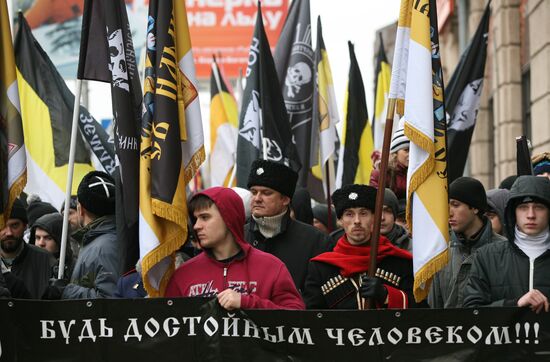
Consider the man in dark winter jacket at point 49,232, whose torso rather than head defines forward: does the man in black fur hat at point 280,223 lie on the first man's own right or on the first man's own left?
on the first man's own left

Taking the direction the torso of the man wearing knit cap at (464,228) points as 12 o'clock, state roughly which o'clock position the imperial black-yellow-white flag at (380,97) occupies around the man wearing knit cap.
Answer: The imperial black-yellow-white flag is roughly at 4 o'clock from the man wearing knit cap.

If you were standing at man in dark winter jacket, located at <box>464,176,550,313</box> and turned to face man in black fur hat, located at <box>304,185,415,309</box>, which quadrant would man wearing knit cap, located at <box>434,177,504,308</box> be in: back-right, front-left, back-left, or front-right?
front-right

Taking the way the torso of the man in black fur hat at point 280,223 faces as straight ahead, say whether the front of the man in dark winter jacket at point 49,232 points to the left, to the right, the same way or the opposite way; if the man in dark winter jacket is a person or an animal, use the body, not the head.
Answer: the same way

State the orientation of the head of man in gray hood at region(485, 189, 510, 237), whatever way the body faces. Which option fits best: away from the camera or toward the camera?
toward the camera

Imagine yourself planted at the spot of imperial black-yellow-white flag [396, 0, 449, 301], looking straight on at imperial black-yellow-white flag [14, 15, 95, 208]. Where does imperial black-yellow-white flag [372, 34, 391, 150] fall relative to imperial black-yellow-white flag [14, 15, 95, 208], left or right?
right

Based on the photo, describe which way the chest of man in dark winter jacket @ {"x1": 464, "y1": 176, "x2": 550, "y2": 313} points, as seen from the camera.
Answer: toward the camera

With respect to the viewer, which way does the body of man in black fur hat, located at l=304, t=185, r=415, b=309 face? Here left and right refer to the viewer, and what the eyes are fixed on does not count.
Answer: facing the viewer

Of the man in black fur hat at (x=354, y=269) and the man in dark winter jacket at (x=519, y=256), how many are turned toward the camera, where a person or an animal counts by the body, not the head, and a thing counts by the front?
2

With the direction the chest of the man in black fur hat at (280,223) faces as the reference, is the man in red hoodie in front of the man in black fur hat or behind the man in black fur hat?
in front

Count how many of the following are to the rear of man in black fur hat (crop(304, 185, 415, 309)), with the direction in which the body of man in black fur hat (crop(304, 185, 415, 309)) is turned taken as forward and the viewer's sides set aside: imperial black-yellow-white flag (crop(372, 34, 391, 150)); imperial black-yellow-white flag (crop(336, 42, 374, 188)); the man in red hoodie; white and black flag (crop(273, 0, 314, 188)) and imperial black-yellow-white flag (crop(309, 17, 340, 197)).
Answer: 4

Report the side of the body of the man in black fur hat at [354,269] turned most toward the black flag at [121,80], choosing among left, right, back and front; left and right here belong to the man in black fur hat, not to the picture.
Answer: right
